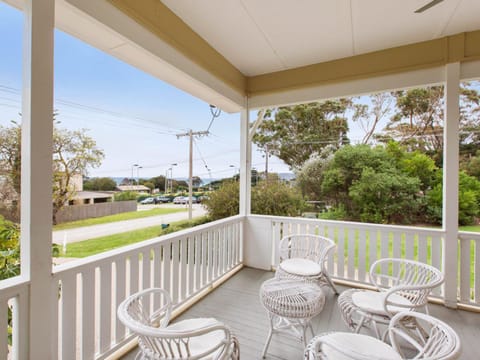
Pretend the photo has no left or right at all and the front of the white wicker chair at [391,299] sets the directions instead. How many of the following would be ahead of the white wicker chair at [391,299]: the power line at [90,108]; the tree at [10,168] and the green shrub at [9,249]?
3

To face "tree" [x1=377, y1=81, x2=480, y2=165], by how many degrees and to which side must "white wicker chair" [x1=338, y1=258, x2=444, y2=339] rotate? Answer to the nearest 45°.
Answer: approximately 135° to its right

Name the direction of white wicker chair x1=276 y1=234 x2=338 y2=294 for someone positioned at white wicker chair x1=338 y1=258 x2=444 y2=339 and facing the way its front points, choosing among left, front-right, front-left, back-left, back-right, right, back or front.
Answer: right

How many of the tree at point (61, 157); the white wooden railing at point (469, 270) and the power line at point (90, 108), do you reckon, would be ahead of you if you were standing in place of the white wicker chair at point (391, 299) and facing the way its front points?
2

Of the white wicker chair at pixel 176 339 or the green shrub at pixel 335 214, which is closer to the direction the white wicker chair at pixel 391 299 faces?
the white wicker chair

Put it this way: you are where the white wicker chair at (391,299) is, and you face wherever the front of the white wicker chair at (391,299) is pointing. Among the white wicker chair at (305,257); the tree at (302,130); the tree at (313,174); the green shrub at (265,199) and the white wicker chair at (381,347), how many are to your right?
4

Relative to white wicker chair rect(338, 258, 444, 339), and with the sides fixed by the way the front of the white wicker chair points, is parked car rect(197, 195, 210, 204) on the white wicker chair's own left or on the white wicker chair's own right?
on the white wicker chair's own right

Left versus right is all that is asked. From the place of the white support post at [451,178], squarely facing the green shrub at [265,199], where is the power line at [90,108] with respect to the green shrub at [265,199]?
left

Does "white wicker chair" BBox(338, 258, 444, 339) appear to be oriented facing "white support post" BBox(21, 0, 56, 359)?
yes

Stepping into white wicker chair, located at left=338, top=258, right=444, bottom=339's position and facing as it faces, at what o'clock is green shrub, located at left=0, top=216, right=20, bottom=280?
The green shrub is roughly at 12 o'clock from the white wicker chair.

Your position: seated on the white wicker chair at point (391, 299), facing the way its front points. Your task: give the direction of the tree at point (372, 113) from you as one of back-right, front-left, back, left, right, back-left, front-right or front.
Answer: back-right

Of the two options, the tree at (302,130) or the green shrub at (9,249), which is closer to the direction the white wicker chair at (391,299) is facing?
the green shrub

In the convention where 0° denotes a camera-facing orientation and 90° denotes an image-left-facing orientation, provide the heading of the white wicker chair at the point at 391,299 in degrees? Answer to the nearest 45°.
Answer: approximately 45°

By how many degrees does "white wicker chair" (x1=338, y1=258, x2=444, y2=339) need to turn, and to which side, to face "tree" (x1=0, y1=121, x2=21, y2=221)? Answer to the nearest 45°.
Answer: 0° — it already faces it
